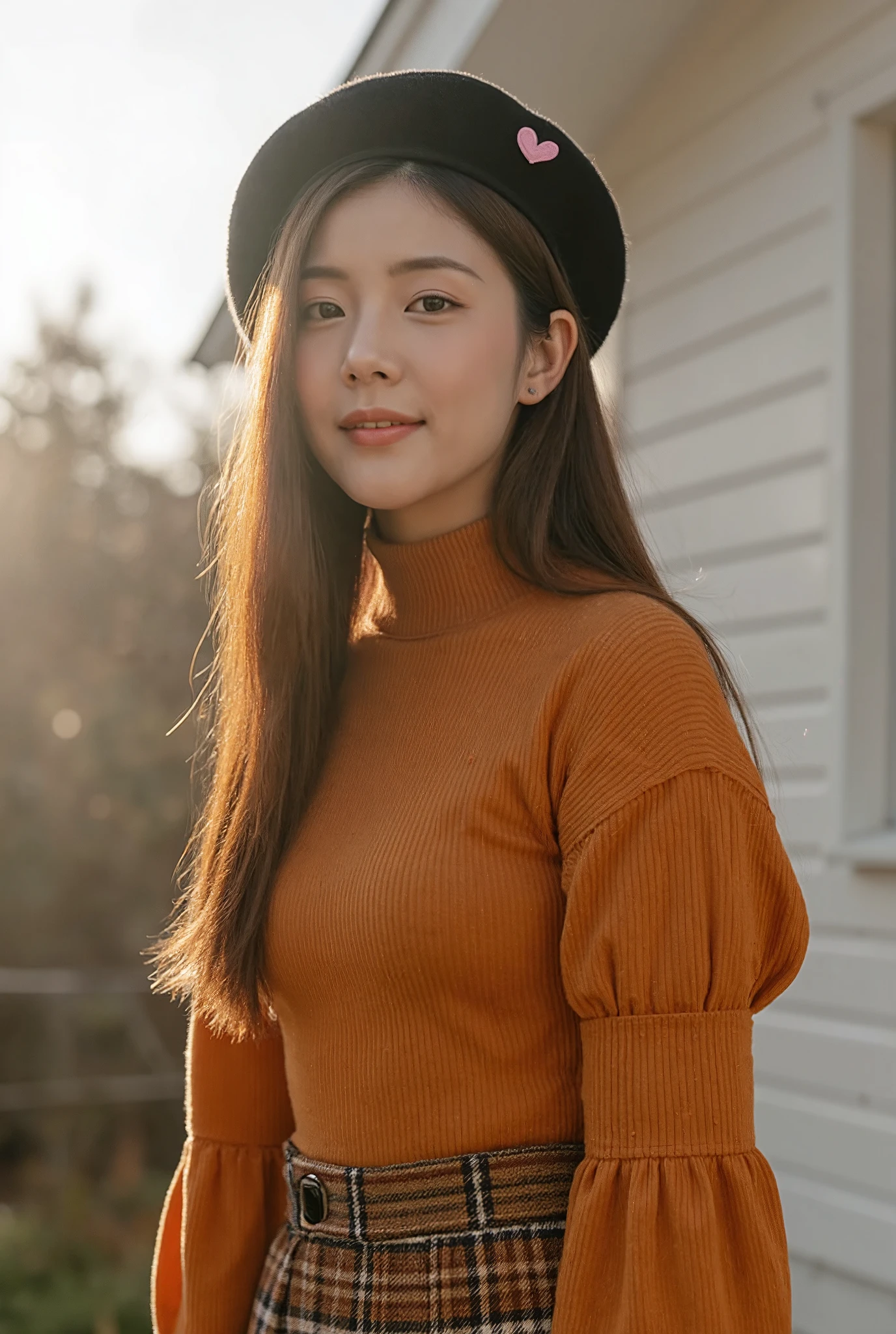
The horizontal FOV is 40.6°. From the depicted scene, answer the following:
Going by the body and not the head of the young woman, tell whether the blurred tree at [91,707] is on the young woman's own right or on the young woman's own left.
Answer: on the young woman's own right

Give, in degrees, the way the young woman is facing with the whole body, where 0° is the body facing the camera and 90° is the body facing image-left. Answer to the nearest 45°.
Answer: approximately 45°
